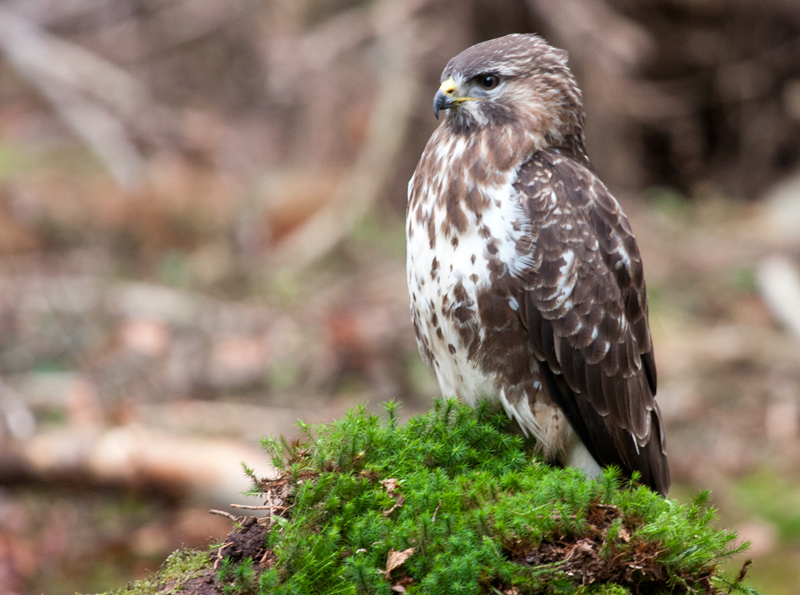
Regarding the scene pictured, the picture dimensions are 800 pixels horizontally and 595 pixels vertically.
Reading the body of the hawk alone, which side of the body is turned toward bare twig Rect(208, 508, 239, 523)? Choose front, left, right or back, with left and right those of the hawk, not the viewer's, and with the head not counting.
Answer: front

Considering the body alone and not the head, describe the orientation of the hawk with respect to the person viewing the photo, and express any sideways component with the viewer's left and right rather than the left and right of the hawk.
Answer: facing the viewer and to the left of the viewer
